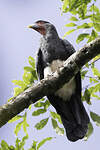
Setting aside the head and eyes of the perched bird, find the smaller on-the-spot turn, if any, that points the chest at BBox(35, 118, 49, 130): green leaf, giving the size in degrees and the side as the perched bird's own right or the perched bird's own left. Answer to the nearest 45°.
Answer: approximately 90° to the perched bird's own right

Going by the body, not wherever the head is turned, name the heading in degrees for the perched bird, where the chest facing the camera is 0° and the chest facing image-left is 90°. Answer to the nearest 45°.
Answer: approximately 45°
